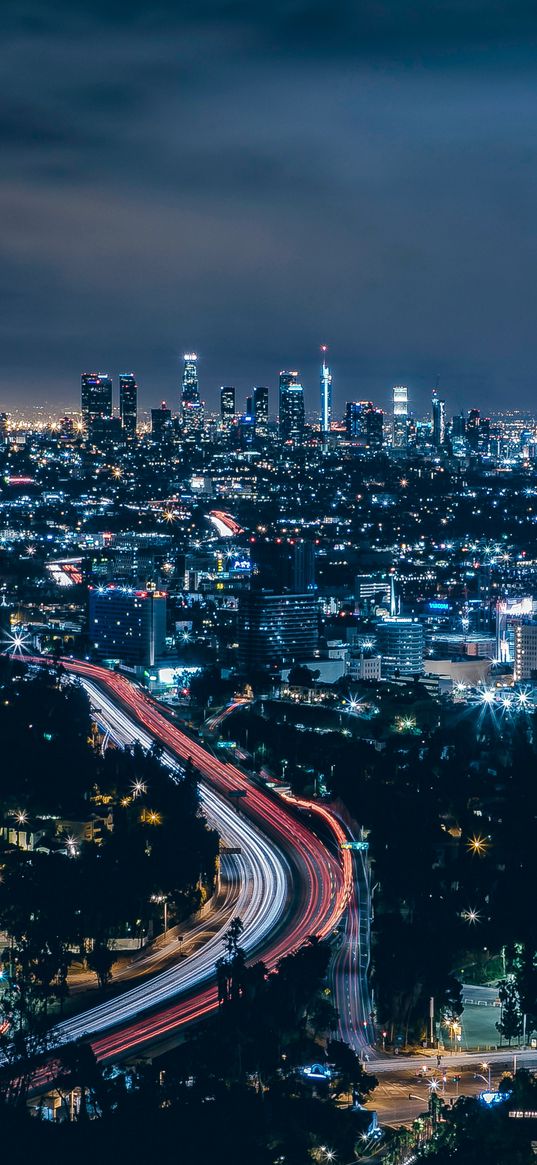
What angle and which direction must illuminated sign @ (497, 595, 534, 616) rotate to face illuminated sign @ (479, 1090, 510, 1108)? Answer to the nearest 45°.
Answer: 0° — it already faces it

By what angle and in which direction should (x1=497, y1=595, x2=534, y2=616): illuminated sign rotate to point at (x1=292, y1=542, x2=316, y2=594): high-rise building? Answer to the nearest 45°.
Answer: approximately 135° to its right

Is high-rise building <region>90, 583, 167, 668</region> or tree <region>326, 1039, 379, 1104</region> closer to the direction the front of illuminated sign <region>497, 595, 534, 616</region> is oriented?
the tree

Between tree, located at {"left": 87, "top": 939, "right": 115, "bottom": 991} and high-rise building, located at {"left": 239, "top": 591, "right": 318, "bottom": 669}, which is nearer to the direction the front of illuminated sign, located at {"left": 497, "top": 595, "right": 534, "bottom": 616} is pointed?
the tree

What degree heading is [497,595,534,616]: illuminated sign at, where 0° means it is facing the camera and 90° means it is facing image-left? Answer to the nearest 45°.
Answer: approximately 0°

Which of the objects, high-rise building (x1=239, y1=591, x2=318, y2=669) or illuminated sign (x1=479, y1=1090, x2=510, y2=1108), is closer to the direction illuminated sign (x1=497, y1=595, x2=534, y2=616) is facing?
the illuminated sign

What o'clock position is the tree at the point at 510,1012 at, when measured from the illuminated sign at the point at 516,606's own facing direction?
The tree is roughly at 12 o'clock from the illuminated sign.

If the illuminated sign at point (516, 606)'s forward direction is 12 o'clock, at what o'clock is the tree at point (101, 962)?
The tree is roughly at 12 o'clock from the illuminated sign.

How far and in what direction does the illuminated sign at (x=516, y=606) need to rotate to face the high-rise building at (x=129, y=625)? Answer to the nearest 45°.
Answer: approximately 45° to its right

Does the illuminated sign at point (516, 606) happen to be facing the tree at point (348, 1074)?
yes
